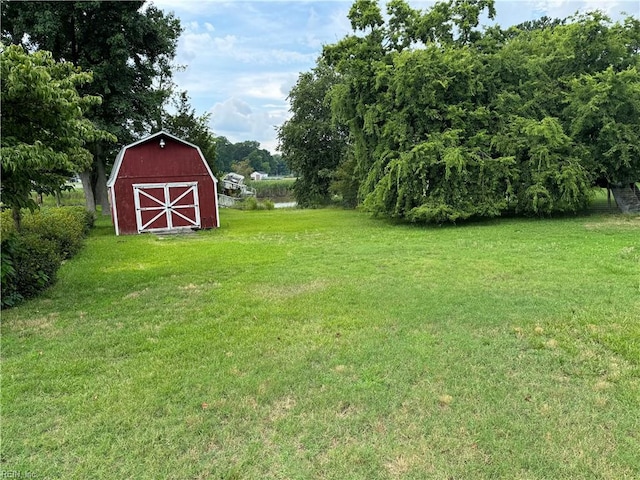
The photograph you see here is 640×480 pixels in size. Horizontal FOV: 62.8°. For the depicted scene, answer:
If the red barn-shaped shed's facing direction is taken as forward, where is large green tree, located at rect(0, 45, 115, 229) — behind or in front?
in front

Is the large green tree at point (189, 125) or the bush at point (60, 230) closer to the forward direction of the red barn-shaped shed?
the bush

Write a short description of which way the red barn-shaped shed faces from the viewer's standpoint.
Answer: facing the viewer

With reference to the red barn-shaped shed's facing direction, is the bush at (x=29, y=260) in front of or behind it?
in front

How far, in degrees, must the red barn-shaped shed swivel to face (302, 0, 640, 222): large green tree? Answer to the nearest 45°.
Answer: approximately 90° to its left

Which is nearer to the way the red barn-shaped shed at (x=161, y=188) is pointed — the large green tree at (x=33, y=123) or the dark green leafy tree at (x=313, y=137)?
the large green tree
